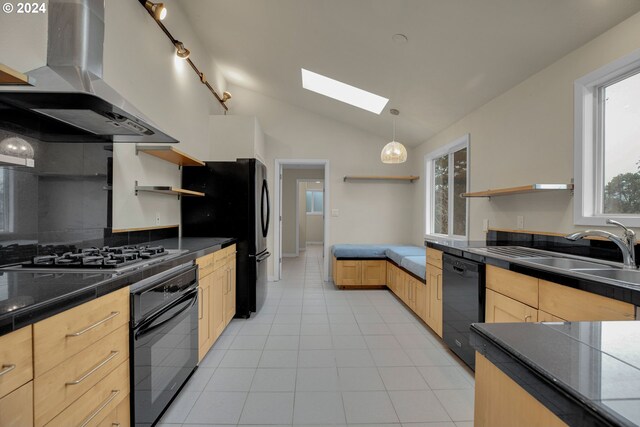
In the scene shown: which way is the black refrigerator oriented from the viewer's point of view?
to the viewer's right

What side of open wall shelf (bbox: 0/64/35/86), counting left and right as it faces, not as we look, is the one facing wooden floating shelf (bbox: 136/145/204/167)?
left

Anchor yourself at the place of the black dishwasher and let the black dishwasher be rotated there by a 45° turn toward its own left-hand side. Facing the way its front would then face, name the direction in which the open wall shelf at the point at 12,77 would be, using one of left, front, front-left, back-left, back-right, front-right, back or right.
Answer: front-right

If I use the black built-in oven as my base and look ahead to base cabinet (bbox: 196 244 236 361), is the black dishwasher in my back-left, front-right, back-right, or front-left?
front-right

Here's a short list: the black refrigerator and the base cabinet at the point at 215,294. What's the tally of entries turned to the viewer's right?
2

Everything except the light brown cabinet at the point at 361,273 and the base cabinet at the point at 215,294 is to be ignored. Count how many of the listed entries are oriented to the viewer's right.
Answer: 1

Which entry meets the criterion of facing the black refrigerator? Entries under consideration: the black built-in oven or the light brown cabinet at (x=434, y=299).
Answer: the light brown cabinet

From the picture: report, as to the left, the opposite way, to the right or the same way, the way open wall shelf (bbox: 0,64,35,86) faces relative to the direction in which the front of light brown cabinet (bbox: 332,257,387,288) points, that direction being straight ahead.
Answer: to the left

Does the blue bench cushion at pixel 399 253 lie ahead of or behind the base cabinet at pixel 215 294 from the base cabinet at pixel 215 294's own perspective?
ahead

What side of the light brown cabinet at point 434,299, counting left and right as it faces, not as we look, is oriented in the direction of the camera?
left

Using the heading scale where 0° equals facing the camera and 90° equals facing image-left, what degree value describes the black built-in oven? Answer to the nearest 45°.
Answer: approximately 315°

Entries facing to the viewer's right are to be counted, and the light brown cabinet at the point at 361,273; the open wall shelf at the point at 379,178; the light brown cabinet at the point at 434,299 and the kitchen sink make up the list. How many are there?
0

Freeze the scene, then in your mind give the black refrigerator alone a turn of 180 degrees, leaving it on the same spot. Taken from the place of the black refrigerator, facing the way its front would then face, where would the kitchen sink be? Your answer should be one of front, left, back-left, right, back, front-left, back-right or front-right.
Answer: back-left

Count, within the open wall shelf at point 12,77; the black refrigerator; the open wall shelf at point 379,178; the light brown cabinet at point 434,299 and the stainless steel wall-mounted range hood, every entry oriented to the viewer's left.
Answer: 1

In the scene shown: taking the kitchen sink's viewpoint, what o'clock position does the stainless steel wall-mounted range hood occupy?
The stainless steel wall-mounted range hood is roughly at 12 o'clock from the kitchen sink.

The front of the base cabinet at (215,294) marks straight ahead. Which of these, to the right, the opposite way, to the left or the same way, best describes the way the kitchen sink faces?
the opposite way

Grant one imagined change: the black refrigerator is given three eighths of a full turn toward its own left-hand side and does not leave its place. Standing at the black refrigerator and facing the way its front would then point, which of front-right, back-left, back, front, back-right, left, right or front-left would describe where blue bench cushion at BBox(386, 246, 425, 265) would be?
back-right

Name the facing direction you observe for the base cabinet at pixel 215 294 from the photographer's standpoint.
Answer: facing to the right of the viewer

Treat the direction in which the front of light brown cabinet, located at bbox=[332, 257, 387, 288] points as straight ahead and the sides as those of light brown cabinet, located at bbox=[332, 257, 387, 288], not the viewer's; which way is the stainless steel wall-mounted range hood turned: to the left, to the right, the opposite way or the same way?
to the left

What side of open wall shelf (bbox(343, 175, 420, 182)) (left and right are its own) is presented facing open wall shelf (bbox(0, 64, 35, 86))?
front
